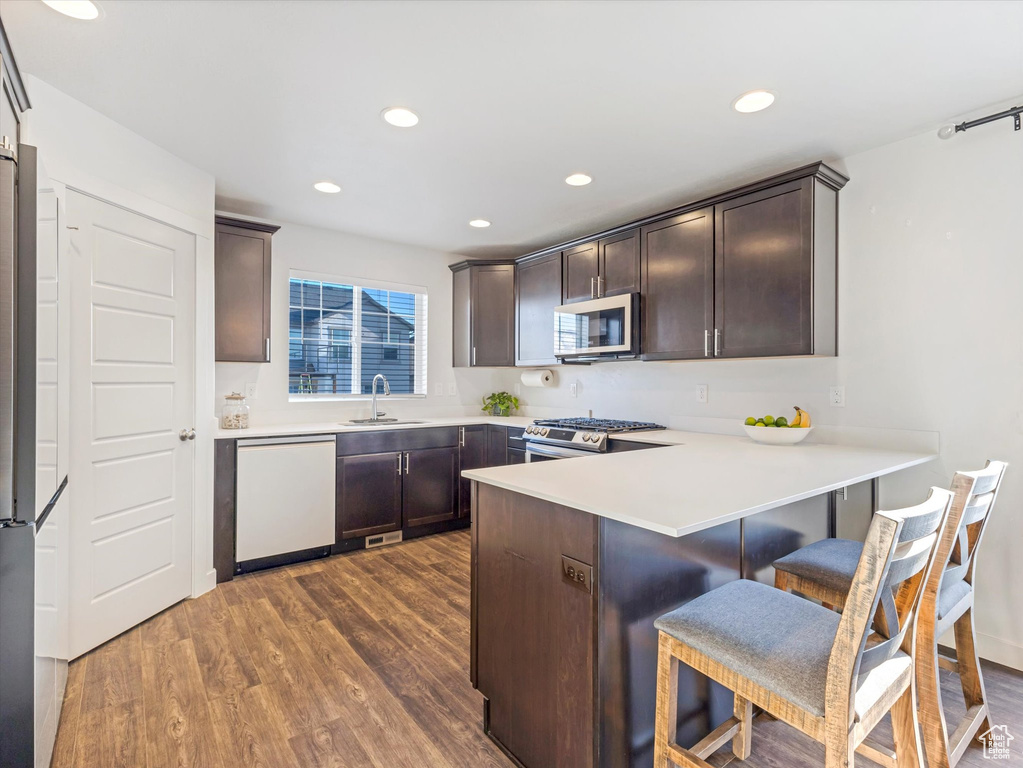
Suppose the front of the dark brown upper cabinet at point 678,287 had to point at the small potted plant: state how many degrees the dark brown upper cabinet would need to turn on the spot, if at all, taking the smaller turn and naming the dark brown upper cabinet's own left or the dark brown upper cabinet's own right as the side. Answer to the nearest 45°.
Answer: approximately 90° to the dark brown upper cabinet's own right

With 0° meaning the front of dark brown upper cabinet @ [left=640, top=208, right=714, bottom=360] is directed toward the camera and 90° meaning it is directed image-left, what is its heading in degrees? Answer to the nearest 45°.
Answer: approximately 45°

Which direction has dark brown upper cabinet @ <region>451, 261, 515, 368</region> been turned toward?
toward the camera

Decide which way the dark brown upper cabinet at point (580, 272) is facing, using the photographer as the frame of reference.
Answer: facing the viewer and to the left of the viewer

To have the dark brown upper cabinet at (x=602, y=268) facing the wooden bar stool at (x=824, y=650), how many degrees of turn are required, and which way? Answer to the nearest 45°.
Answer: approximately 45° to its left

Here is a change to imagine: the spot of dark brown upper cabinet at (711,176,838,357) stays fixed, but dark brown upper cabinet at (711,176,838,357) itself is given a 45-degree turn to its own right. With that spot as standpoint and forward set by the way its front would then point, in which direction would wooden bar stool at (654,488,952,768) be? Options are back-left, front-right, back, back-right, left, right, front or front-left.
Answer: left

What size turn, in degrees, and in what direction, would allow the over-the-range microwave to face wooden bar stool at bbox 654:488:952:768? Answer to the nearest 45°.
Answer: approximately 45° to its left

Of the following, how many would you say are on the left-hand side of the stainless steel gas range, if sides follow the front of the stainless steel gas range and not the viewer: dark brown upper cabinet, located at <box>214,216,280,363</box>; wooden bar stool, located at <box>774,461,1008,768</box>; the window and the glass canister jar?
1

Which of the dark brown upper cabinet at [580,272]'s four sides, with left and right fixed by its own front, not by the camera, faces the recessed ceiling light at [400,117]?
front

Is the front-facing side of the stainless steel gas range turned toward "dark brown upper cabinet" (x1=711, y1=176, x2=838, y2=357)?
no

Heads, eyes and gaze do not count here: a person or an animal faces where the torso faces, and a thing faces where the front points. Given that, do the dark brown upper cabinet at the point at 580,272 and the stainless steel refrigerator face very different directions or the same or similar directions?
very different directions

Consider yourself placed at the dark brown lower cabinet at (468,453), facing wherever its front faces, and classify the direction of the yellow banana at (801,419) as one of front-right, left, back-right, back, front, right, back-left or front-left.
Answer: front

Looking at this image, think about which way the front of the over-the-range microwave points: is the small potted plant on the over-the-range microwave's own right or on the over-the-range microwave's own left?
on the over-the-range microwave's own right

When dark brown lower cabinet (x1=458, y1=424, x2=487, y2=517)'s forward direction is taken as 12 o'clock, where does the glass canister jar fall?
The glass canister jar is roughly at 4 o'clock from the dark brown lower cabinet.

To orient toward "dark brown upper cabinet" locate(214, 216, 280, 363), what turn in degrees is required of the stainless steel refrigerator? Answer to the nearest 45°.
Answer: approximately 45° to its left

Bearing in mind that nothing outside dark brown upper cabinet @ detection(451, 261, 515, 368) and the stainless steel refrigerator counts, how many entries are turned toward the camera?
1

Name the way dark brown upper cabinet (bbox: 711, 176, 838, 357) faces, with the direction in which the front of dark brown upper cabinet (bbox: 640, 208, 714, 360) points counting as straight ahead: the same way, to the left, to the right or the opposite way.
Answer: the same way
